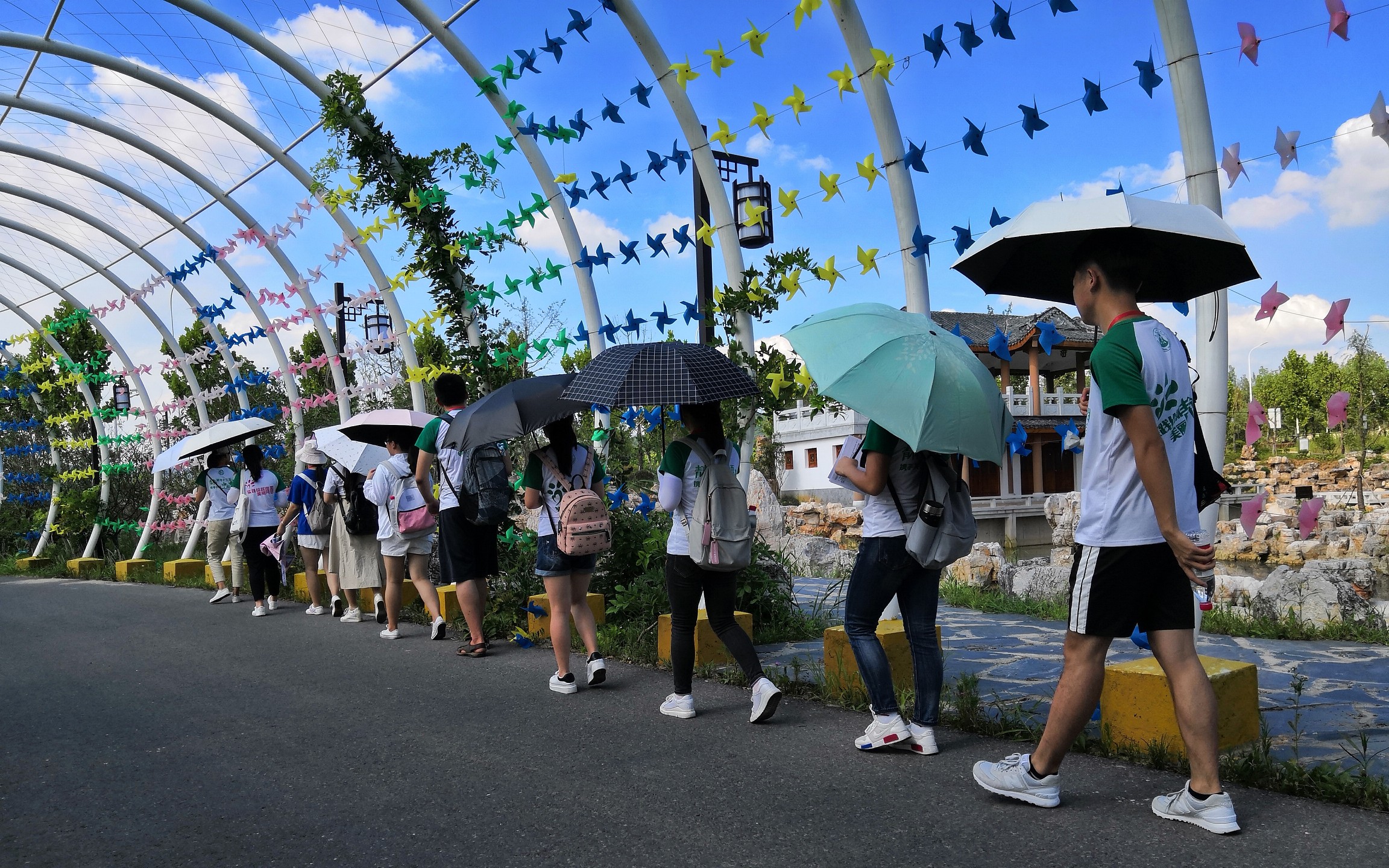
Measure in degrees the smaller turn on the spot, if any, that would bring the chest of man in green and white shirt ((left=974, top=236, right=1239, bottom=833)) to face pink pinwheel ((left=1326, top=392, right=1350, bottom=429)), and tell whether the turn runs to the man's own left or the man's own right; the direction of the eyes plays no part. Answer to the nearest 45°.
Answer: approximately 90° to the man's own right

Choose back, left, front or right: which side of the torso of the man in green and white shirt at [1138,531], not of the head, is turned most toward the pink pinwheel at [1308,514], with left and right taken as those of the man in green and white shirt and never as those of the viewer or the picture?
right

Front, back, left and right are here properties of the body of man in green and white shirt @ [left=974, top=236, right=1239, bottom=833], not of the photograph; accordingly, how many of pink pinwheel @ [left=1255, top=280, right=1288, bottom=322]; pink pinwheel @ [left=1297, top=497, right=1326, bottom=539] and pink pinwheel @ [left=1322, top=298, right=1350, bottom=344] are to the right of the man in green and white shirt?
3

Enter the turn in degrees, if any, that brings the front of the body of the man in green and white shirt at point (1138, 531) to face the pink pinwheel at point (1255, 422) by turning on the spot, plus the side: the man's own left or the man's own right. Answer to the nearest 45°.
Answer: approximately 90° to the man's own right

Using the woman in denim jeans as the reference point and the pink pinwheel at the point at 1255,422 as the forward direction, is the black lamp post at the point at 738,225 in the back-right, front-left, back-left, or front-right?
back-left

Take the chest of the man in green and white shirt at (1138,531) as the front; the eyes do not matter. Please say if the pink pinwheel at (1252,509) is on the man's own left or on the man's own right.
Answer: on the man's own right

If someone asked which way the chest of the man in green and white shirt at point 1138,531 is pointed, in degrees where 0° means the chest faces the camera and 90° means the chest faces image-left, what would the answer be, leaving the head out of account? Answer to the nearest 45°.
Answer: approximately 135°

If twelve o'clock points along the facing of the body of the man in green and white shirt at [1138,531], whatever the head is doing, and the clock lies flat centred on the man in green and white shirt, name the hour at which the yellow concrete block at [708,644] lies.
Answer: The yellow concrete block is roughly at 12 o'clock from the man in green and white shirt.

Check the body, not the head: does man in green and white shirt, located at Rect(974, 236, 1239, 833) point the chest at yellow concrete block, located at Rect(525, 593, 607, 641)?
yes

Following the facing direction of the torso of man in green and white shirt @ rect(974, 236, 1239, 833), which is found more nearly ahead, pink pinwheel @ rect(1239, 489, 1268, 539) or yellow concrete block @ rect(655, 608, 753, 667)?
the yellow concrete block
